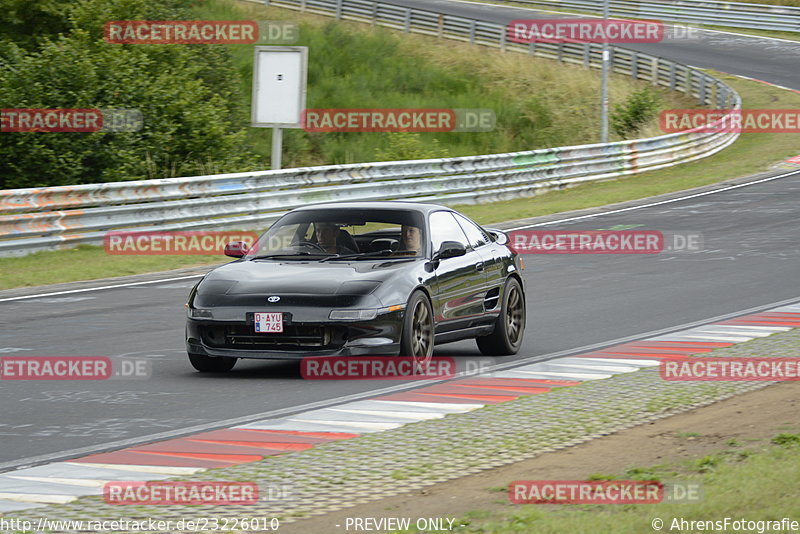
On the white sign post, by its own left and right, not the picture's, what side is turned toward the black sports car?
front

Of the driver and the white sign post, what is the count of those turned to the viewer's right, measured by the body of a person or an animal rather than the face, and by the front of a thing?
0

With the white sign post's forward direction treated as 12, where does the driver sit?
The driver is roughly at 12 o'clock from the white sign post.

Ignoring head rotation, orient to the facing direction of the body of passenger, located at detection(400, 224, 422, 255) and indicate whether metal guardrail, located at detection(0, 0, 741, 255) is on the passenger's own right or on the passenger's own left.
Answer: on the passenger's own right

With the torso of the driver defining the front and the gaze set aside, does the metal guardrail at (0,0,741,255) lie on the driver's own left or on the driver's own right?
on the driver's own right

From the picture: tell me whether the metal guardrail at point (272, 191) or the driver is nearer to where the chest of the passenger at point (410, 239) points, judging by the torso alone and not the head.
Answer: the driver

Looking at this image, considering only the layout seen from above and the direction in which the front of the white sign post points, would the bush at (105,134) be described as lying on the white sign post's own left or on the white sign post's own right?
on the white sign post's own right

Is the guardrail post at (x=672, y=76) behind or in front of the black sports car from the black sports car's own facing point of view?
behind

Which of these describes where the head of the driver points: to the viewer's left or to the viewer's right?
to the viewer's left

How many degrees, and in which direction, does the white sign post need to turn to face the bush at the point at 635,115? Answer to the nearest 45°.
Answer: approximately 135° to its left

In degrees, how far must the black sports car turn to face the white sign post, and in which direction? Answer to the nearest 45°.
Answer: approximately 135° to its right

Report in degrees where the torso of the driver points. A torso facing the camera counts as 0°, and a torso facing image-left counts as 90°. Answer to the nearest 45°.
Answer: approximately 45°
